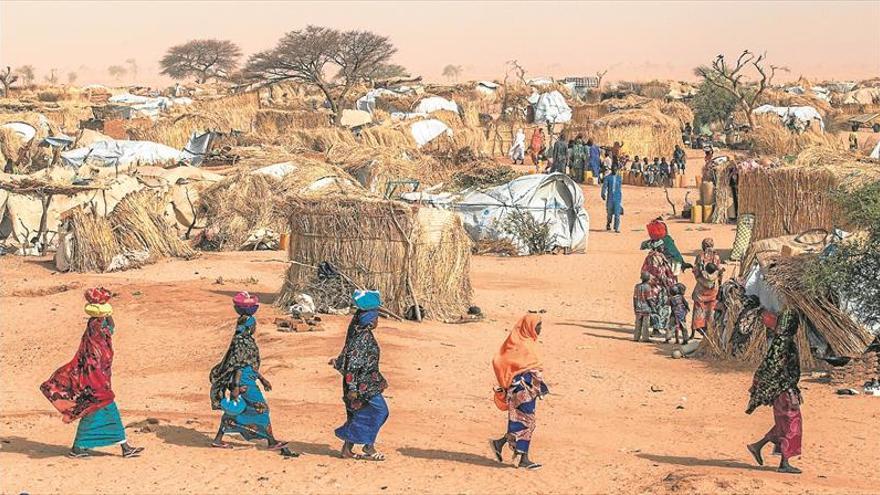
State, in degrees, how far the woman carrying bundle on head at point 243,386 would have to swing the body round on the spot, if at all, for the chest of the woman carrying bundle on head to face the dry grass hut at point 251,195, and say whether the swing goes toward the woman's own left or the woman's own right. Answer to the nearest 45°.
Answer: approximately 90° to the woman's own left

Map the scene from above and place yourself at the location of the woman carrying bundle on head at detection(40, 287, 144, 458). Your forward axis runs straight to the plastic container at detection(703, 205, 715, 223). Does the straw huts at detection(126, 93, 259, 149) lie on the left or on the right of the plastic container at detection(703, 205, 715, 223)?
left

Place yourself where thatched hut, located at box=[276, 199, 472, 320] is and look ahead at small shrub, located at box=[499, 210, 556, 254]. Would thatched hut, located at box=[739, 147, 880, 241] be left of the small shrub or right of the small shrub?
right

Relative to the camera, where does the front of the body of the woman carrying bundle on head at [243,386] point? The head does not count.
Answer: to the viewer's right

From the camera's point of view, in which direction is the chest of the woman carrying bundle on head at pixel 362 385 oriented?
to the viewer's right

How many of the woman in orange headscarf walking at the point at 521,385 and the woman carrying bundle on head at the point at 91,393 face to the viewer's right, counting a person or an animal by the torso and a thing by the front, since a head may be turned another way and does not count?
2

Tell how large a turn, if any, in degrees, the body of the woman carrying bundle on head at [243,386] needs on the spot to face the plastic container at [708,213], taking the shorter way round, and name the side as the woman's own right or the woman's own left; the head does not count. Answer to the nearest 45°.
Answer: approximately 45° to the woman's own left

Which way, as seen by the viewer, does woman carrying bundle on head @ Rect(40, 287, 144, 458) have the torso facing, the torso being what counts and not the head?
to the viewer's right

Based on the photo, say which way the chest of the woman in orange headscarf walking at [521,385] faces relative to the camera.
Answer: to the viewer's right
